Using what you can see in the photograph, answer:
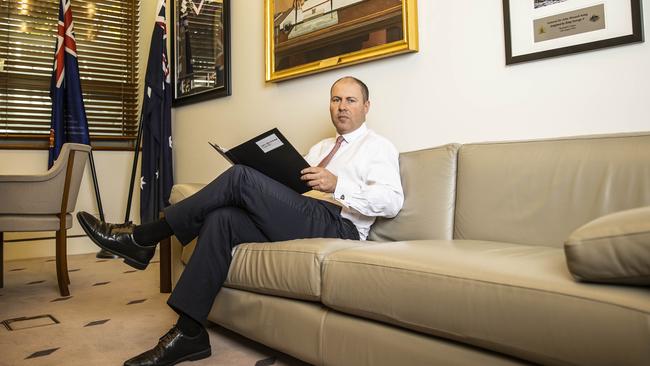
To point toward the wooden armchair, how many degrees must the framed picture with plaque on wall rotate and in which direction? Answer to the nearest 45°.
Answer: approximately 45° to its right

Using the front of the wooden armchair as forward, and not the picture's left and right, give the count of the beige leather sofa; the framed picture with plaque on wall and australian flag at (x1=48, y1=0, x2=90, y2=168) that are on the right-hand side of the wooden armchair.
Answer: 1

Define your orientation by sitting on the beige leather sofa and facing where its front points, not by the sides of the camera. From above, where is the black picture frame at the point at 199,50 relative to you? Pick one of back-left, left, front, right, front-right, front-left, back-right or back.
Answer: right

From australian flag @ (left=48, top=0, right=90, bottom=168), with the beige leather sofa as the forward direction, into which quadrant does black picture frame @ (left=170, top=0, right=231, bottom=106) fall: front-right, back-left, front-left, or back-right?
front-left

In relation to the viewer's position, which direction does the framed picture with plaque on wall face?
facing the viewer and to the left of the viewer

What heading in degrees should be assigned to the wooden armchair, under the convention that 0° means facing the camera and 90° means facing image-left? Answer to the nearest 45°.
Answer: approximately 90°

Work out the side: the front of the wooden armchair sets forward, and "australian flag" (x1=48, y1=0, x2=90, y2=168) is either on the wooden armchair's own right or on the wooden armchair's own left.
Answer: on the wooden armchair's own right

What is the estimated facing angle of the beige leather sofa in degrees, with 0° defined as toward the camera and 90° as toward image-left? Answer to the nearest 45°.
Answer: approximately 45°

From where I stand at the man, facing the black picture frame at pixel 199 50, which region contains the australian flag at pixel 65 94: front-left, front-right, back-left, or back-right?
front-left

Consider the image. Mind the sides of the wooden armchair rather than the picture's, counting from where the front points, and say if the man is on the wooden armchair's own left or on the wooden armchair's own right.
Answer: on the wooden armchair's own left

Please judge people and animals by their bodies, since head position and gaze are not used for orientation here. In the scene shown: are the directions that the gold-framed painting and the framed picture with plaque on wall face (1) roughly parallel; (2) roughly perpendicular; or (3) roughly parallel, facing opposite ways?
roughly parallel

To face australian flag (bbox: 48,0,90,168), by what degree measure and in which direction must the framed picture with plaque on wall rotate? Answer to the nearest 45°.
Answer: approximately 45° to its right
